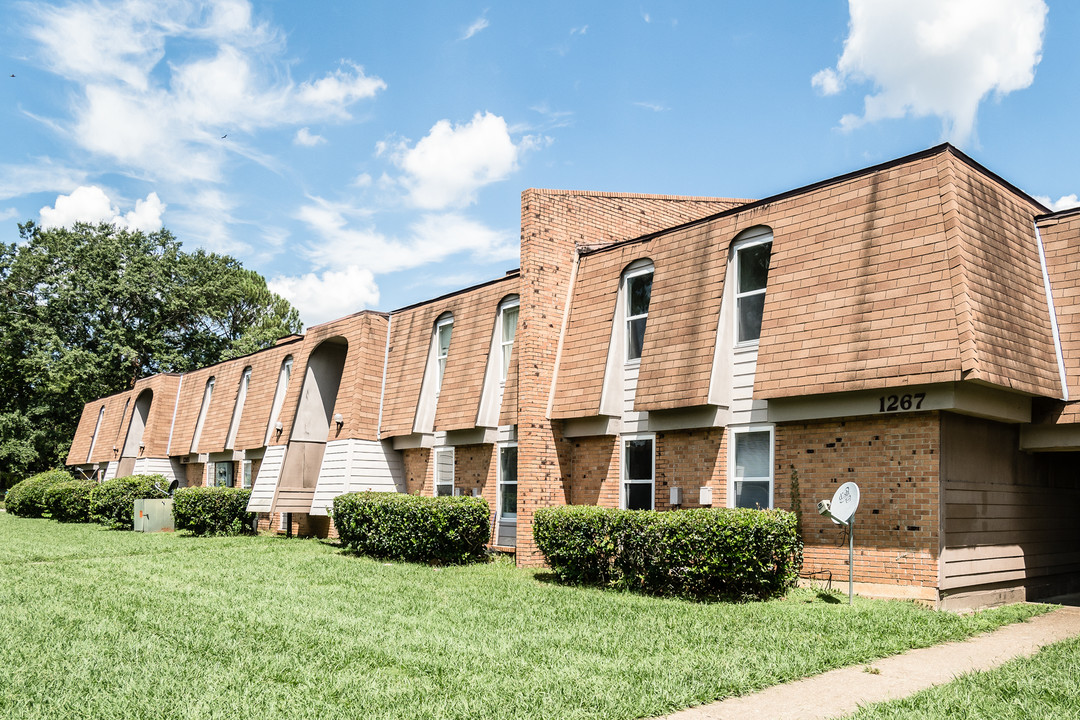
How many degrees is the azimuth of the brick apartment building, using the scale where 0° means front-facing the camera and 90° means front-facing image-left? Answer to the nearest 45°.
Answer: approximately 45°

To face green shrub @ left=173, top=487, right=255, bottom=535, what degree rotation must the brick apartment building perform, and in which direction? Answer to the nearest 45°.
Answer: approximately 90° to its right

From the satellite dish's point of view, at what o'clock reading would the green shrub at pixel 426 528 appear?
The green shrub is roughly at 2 o'clock from the satellite dish.

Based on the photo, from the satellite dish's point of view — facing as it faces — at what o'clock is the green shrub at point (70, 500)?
The green shrub is roughly at 2 o'clock from the satellite dish.

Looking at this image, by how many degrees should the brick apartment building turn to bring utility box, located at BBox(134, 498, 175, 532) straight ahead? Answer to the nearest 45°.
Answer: approximately 90° to its right

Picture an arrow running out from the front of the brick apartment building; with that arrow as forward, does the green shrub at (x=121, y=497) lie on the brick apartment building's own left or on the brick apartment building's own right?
on the brick apartment building's own right

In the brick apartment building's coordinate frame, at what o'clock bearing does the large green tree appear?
The large green tree is roughly at 3 o'clock from the brick apartment building.

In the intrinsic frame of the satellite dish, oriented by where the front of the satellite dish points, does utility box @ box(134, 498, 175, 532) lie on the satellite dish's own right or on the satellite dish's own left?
on the satellite dish's own right

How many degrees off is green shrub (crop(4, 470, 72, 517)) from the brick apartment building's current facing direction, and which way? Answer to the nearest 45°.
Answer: approximately 90° to its right

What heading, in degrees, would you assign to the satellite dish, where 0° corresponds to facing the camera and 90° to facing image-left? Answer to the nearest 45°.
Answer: approximately 45°

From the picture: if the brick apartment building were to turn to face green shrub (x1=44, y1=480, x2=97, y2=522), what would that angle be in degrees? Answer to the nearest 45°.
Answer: approximately 90° to its right
